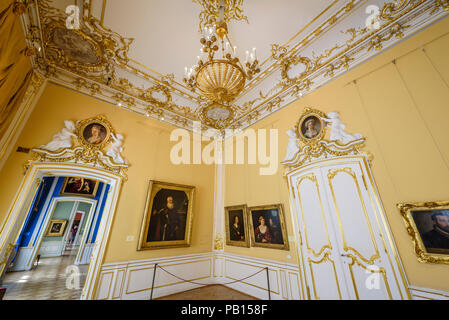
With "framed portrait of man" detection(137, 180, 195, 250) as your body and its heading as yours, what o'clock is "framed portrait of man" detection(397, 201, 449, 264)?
"framed portrait of man" detection(397, 201, 449, 264) is roughly at 12 o'clock from "framed portrait of man" detection(137, 180, 195, 250).

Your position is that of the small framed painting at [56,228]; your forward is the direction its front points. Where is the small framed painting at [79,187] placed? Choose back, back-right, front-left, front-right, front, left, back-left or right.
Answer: front

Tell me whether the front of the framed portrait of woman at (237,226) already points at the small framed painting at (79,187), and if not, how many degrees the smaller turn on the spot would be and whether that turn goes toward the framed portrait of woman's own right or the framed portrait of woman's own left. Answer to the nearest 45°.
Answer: approximately 45° to the framed portrait of woman's own right

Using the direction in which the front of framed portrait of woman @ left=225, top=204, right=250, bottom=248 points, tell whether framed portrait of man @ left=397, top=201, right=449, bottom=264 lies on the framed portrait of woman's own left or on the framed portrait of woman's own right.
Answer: on the framed portrait of woman's own left

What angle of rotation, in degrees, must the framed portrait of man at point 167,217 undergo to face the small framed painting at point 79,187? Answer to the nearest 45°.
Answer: approximately 180°

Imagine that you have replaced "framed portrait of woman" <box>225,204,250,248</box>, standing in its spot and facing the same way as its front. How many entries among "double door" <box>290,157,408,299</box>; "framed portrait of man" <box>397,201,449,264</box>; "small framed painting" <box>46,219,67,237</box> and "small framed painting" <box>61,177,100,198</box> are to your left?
2

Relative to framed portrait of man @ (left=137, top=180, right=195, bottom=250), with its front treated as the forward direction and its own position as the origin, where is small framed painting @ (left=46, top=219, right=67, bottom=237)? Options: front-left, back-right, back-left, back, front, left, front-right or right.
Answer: back

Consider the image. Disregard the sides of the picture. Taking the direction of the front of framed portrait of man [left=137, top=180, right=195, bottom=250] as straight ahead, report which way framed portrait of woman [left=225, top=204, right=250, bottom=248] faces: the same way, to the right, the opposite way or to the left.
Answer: to the right

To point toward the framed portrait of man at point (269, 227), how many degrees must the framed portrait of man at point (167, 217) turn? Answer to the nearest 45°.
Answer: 0° — it already faces it

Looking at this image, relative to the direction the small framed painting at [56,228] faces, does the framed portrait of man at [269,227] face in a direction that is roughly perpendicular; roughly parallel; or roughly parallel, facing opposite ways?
roughly perpendicular

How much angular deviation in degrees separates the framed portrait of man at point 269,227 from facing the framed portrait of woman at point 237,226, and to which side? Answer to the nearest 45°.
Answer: approximately 90° to its right

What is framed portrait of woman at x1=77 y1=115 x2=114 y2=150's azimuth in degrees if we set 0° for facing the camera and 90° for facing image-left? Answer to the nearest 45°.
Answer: approximately 0°

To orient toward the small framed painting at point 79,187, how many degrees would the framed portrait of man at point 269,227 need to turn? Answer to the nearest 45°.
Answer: approximately 45° to its right

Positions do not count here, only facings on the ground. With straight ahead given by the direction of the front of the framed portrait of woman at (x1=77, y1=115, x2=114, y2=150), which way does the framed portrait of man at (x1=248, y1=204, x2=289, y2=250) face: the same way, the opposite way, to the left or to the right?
to the right

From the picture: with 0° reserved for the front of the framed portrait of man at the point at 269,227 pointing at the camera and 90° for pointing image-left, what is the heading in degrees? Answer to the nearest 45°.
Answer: approximately 45°

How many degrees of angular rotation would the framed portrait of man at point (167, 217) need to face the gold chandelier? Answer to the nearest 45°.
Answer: approximately 45° to its right

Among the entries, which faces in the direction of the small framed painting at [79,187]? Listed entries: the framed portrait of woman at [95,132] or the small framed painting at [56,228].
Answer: the small framed painting at [56,228]

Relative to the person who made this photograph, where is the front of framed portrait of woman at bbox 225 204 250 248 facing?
facing the viewer and to the left of the viewer

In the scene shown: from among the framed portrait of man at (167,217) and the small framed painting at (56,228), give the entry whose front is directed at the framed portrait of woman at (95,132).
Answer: the small framed painting

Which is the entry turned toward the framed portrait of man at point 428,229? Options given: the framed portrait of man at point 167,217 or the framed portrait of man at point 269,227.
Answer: the framed portrait of man at point 167,217
